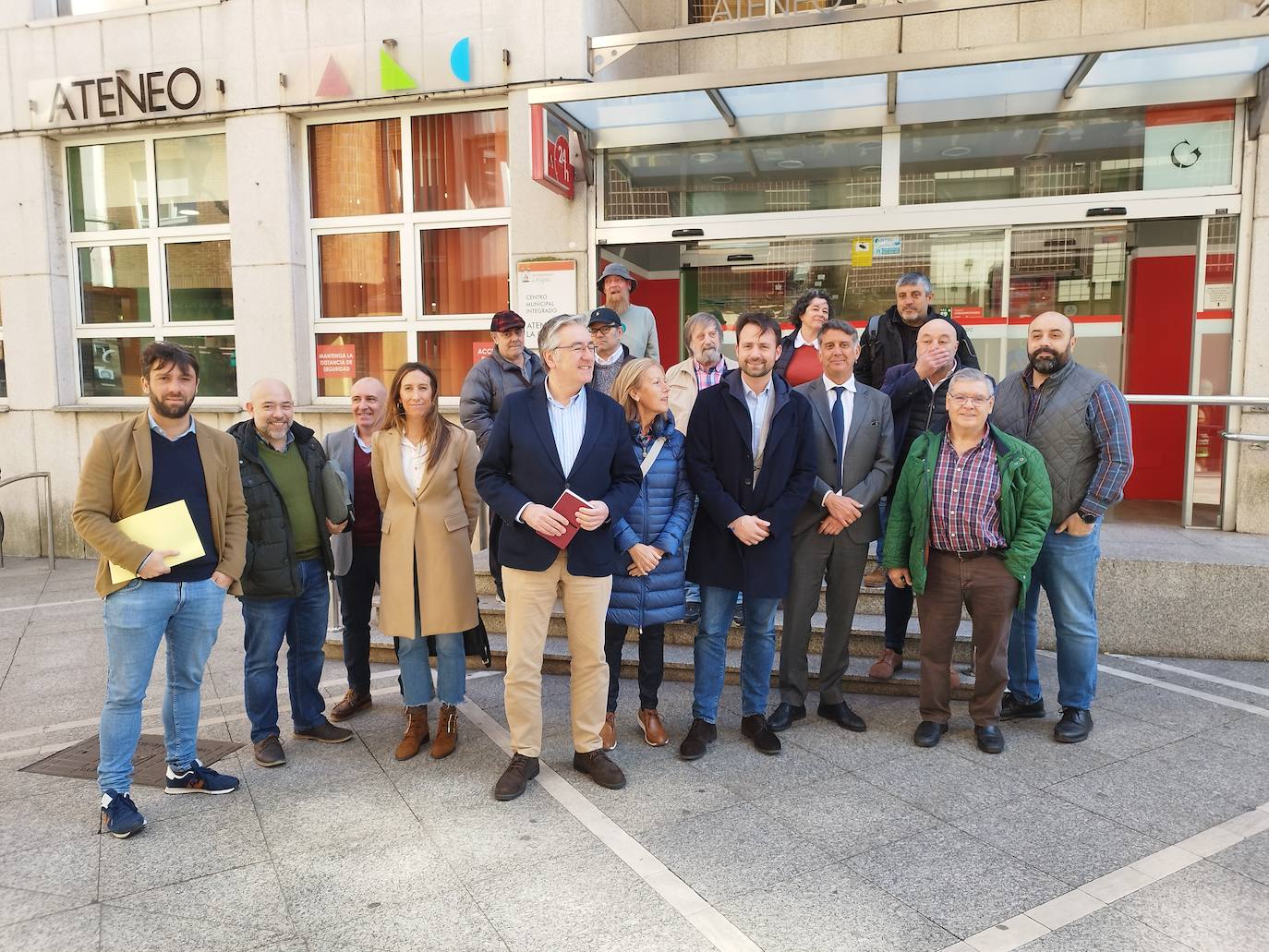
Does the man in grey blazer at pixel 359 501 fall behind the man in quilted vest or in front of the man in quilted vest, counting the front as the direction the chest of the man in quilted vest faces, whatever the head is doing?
in front

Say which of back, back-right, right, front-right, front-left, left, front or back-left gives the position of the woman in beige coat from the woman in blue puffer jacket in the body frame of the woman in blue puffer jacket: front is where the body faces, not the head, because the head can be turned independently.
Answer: right

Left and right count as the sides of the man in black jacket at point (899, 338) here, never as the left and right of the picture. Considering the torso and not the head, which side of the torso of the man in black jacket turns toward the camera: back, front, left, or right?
front

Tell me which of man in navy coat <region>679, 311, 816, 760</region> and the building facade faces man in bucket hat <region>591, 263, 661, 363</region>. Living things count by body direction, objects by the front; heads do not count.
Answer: the building facade

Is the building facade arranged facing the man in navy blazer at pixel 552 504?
yes

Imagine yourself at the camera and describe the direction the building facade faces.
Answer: facing the viewer

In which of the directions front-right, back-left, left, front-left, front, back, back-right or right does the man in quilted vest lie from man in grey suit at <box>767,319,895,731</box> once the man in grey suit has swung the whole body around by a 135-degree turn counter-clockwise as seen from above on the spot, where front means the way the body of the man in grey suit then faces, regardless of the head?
front-right

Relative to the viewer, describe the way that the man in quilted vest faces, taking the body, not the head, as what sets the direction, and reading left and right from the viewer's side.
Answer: facing the viewer and to the left of the viewer

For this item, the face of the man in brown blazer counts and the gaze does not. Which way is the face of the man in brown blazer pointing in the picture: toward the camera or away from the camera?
toward the camera
